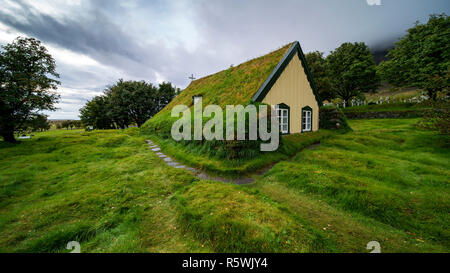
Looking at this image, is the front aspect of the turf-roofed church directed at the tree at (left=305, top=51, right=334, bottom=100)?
no

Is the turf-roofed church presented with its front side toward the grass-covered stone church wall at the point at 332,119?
no

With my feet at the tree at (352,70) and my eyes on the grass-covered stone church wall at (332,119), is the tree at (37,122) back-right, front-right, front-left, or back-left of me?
front-right

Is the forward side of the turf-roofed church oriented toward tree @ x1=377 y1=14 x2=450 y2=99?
no

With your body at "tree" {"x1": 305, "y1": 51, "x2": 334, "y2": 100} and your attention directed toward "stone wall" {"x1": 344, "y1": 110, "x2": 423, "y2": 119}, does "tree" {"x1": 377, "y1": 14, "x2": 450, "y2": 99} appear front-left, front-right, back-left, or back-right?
front-left
